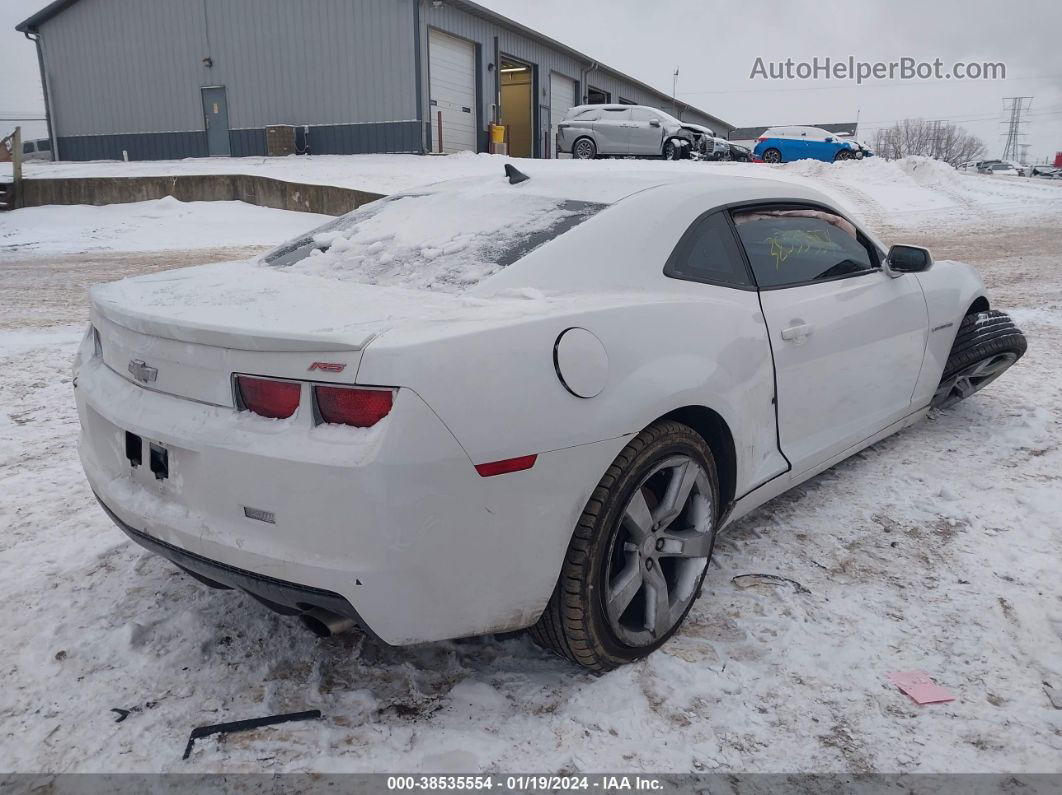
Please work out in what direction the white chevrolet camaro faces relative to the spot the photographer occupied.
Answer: facing away from the viewer and to the right of the viewer

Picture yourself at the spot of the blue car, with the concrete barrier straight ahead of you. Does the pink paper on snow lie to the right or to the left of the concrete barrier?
left

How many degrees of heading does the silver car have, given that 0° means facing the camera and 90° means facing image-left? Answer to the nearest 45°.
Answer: approximately 270°

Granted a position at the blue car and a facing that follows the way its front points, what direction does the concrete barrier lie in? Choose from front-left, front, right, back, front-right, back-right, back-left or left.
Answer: back-right

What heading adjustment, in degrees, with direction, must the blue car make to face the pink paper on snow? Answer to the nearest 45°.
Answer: approximately 90° to its right

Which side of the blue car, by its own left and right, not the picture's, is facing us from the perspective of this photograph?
right

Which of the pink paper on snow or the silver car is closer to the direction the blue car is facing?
the pink paper on snow

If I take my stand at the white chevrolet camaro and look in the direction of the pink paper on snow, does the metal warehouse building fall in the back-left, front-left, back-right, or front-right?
back-left

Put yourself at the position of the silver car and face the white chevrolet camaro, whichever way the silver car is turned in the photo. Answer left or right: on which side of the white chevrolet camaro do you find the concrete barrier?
right

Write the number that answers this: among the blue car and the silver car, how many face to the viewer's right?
2

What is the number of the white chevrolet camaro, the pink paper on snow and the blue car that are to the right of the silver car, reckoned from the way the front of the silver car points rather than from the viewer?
2

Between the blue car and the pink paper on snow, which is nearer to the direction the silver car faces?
the blue car

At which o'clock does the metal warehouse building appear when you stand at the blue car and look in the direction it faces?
The metal warehouse building is roughly at 5 o'clock from the blue car.
